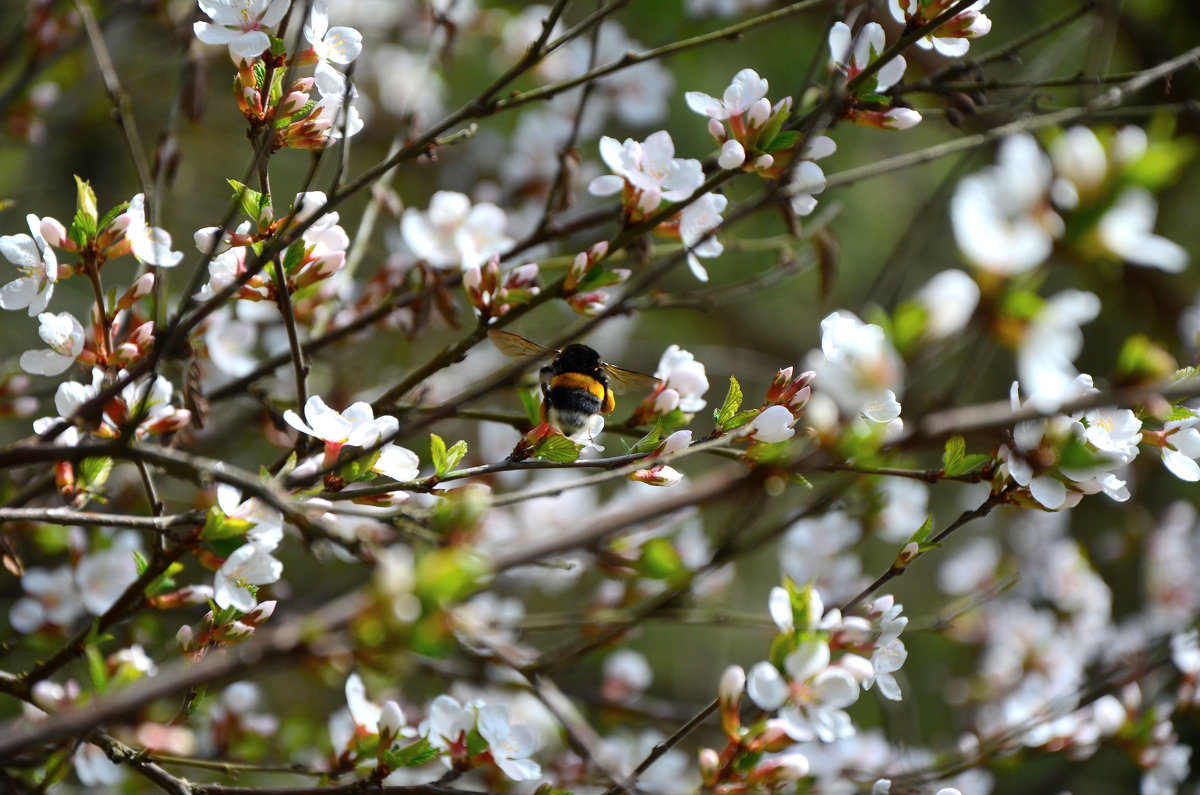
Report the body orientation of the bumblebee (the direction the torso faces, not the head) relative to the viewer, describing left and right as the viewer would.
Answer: facing away from the viewer
